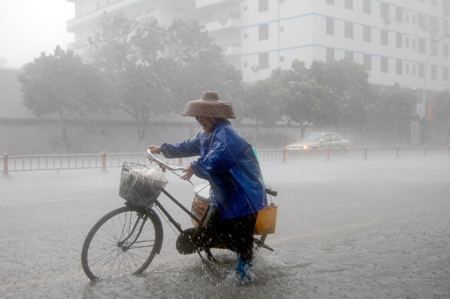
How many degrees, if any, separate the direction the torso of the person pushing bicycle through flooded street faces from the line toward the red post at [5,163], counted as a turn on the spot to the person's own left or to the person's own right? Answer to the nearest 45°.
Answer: approximately 45° to the person's own right

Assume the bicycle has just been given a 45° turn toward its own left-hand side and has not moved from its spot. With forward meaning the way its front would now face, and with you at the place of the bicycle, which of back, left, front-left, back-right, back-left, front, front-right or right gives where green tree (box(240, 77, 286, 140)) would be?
back

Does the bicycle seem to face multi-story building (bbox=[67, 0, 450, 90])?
no

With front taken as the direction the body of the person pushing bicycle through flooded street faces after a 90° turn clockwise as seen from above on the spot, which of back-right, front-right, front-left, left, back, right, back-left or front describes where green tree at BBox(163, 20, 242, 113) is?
front

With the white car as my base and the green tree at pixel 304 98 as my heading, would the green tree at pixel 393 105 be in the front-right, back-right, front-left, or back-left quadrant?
front-right

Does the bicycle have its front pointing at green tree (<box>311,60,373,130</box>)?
no

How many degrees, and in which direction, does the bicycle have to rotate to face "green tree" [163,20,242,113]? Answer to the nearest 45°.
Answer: approximately 135° to its right

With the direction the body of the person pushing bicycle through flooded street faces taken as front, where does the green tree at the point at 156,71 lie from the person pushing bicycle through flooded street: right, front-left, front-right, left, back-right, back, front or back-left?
right

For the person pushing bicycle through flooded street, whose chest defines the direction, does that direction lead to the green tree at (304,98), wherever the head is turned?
no

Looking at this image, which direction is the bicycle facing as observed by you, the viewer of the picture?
facing the viewer and to the left of the viewer

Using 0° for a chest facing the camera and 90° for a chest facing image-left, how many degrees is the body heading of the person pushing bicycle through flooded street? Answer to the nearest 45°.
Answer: approximately 90°
